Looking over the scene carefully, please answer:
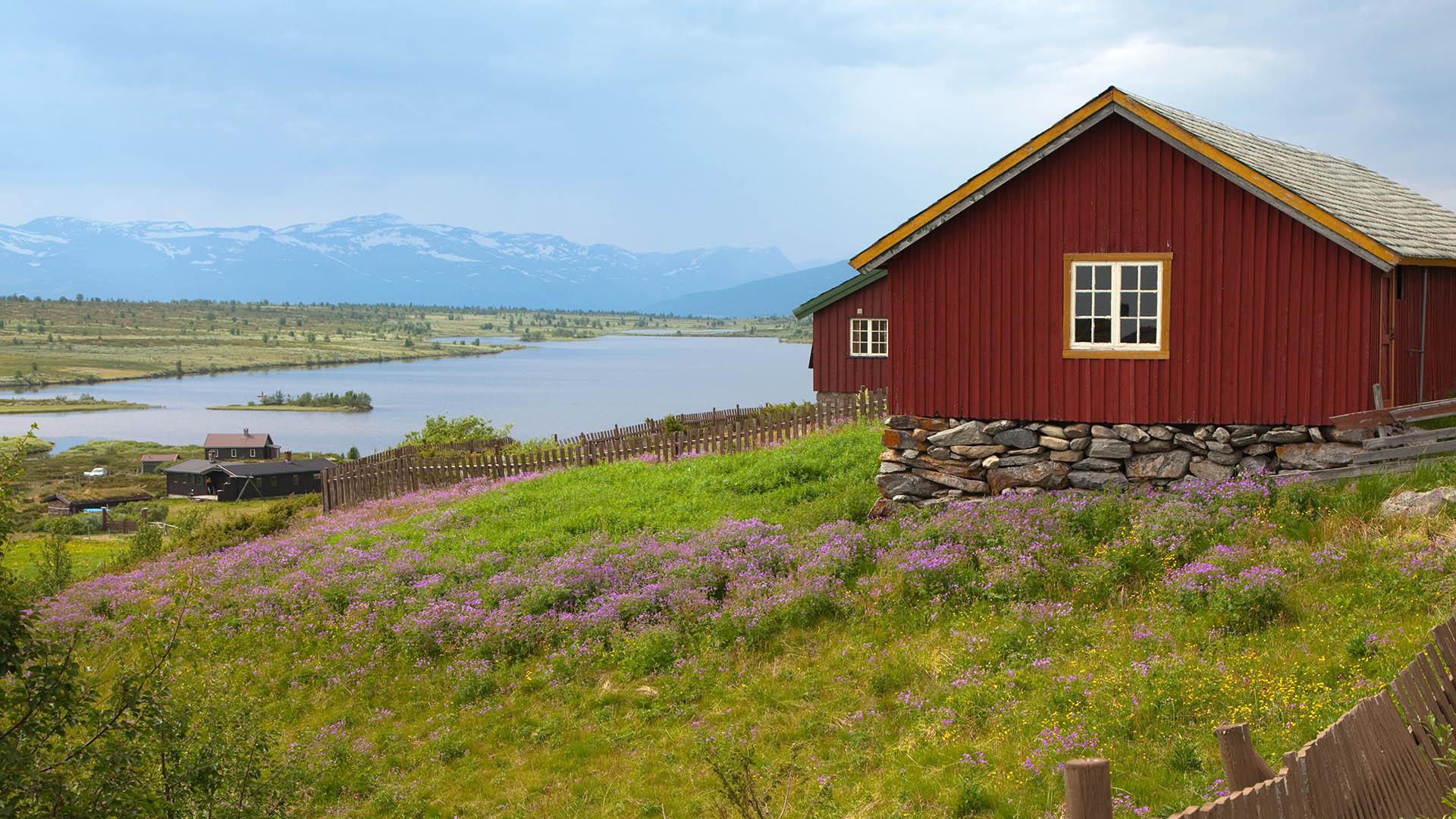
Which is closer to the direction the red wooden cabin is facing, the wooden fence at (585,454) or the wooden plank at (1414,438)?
the wooden plank

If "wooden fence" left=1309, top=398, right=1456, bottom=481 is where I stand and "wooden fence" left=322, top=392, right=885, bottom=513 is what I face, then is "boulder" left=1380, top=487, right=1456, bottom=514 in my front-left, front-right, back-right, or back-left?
back-left

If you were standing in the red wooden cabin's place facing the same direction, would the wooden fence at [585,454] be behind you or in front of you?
behind
